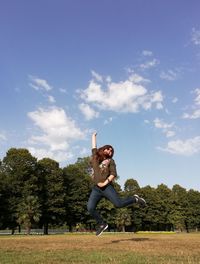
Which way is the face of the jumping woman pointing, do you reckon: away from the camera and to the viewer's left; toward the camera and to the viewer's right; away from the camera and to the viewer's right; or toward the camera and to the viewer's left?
toward the camera and to the viewer's right

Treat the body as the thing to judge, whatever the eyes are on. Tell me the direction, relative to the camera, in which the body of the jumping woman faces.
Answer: toward the camera
